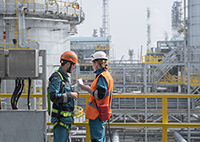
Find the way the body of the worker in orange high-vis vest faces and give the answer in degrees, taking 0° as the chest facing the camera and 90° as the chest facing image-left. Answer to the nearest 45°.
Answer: approximately 90°

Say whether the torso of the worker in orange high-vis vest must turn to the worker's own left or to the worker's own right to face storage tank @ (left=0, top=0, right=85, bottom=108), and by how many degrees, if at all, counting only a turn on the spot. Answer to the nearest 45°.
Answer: approximately 90° to the worker's own right

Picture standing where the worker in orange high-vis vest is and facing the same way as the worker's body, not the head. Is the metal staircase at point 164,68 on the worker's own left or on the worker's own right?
on the worker's own right

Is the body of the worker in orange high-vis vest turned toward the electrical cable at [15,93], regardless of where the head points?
yes

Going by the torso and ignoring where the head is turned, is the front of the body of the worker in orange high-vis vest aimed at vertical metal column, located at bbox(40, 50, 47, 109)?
yes
